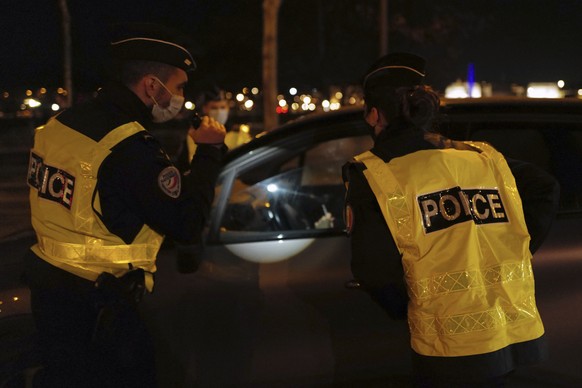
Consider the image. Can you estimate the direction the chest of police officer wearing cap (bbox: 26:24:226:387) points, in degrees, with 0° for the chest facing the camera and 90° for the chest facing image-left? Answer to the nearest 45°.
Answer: approximately 225°

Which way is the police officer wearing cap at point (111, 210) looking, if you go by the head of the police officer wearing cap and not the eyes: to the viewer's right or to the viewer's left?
to the viewer's right

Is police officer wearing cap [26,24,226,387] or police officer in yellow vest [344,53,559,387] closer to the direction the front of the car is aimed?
the police officer wearing cap

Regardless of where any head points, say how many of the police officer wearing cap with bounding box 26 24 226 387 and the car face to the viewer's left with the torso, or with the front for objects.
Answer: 1

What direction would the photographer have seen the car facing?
facing to the left of the viewer

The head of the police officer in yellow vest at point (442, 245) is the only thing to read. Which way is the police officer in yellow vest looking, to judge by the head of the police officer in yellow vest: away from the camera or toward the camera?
away from the camera

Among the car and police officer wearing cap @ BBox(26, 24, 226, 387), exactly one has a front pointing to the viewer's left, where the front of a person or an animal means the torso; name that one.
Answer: the car

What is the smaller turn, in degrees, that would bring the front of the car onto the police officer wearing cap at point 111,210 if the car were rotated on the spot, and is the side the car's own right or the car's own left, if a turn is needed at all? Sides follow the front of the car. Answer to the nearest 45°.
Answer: approximately 45° to the car's own left

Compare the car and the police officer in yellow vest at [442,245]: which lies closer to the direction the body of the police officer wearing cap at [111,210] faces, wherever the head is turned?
the car

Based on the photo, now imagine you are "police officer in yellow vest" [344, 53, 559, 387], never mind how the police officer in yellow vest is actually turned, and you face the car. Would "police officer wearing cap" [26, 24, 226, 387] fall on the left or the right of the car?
left
